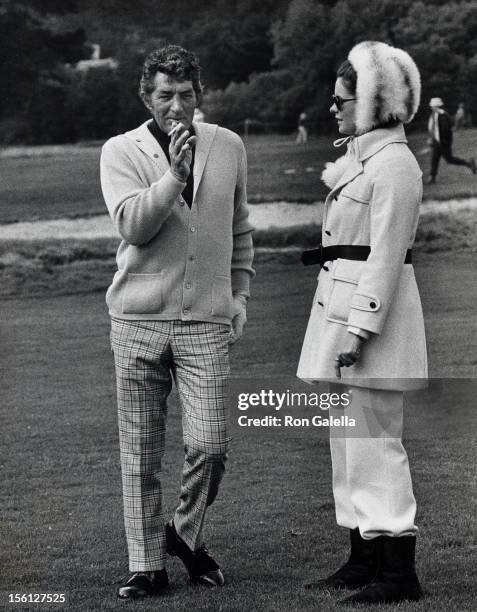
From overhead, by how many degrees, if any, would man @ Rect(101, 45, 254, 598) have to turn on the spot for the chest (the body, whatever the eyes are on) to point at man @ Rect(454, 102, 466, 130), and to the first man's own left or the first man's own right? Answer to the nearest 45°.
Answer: approximately 135° to the first man's own left

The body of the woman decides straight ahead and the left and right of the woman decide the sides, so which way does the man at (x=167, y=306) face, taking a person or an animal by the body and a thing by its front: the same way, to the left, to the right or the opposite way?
to the left

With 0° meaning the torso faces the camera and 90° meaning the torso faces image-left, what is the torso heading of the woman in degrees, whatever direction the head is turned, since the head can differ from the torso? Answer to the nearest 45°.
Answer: approximately 90°

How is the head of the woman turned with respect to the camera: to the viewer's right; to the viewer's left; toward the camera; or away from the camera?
to the viewer's left

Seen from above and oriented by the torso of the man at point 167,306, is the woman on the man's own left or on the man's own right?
on the man's own left

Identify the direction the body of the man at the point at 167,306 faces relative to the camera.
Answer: toward the camera

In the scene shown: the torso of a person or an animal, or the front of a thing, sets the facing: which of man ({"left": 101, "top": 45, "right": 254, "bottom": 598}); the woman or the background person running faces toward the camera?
the man

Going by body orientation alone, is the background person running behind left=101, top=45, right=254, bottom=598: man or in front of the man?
behind

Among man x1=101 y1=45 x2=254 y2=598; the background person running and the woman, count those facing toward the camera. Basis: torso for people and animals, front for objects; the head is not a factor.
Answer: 1
